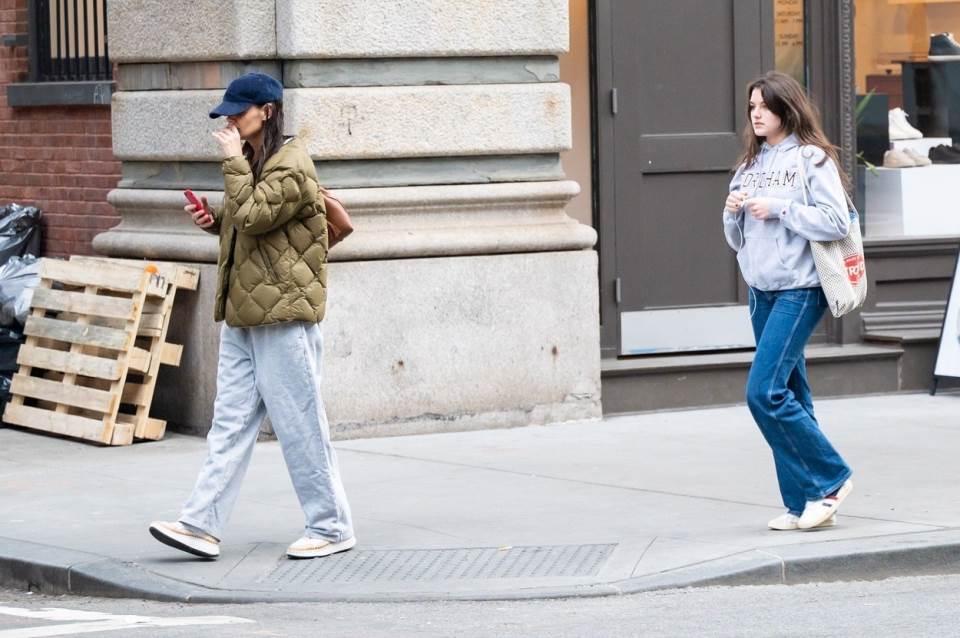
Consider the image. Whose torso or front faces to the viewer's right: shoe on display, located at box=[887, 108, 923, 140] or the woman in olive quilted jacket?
the shoe on display

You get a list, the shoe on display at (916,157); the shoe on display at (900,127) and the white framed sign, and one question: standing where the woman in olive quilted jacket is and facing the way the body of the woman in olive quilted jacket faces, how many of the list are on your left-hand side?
0

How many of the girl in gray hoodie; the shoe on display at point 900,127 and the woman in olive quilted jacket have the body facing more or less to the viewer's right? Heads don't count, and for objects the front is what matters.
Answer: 1

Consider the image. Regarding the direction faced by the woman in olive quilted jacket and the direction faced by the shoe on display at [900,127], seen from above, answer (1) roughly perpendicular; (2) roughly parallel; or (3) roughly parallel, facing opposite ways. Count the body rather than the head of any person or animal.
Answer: roughly parallel, facing opposite ways

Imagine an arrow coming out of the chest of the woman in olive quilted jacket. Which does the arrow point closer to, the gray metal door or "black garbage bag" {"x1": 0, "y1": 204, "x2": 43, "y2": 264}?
the black garbage bag

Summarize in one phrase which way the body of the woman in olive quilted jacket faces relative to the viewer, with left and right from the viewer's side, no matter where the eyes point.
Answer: facing to the left of the viewer

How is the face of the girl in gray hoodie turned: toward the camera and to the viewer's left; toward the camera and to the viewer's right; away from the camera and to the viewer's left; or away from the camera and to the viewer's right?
toward the camera and to the viewer's left

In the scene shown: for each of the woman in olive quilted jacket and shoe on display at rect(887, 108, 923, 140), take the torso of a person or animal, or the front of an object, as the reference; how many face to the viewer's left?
1

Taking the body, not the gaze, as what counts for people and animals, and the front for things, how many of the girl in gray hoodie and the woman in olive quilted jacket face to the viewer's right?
0

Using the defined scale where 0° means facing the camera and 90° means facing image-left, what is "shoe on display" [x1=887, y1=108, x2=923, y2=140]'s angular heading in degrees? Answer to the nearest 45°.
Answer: approximately 270°

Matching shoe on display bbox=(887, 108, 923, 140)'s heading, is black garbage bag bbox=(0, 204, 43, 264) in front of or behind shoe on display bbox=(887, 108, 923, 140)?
behind

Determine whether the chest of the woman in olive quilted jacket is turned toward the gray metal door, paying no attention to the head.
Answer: no

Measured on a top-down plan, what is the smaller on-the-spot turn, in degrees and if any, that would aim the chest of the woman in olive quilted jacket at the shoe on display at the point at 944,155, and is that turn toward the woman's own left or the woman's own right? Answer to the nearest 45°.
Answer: approximately 135° to the woman's own right

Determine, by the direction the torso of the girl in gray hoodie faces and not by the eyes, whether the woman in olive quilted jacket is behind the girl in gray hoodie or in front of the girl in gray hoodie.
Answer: in front

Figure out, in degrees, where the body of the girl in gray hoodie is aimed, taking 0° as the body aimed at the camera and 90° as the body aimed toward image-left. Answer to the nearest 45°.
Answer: approximately 45°
